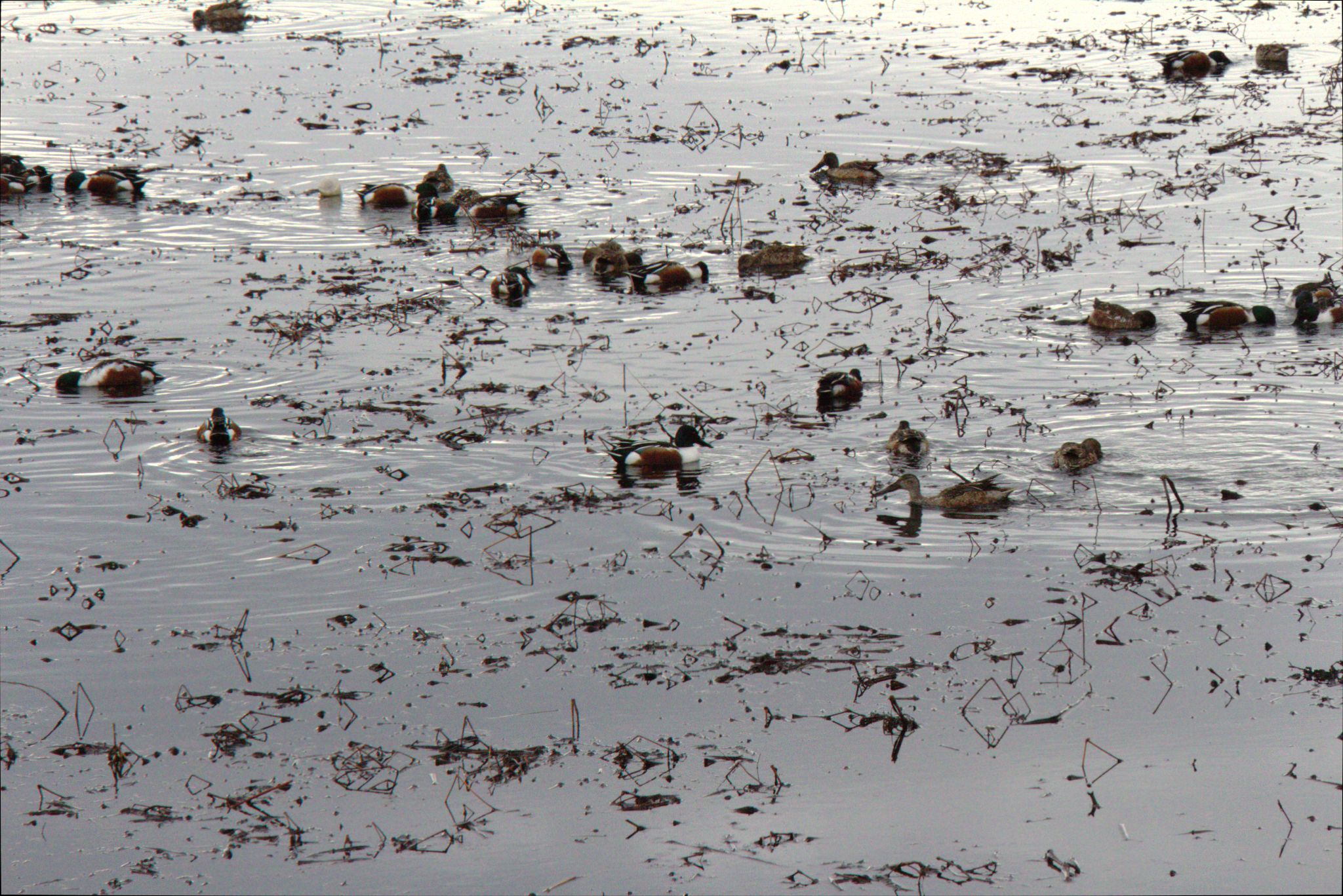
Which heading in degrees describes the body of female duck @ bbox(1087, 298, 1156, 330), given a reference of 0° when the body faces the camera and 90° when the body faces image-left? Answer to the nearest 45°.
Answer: approximately 270°

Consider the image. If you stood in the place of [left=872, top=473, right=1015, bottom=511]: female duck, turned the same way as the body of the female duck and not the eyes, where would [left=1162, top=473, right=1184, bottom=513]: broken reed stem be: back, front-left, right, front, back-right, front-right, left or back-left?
back

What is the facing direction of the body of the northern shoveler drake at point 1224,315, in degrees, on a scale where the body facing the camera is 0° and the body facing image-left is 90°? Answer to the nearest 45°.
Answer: approximately 270°

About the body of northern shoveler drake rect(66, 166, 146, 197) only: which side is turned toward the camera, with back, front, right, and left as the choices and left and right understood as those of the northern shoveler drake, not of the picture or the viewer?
left

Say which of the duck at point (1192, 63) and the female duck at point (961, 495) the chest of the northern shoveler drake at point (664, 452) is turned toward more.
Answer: the female duck

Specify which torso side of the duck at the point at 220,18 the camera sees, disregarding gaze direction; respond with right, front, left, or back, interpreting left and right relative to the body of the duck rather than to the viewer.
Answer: left

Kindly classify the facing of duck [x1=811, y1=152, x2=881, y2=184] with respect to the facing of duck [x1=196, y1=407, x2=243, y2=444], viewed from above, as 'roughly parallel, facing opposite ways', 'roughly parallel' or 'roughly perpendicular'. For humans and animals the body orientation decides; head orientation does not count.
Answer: roughly perpendicular

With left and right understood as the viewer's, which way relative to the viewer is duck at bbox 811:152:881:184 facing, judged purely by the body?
facing to the left of the viewer

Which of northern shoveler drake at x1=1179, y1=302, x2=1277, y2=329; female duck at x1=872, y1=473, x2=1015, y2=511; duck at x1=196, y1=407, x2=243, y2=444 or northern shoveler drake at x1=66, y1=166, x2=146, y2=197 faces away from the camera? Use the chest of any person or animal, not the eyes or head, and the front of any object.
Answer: the duck

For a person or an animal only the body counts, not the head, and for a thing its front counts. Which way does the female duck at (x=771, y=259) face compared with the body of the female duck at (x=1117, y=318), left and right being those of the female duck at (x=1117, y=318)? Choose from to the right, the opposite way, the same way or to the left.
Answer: the opposite way

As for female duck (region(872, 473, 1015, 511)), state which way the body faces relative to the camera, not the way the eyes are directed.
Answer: to the viewer's left

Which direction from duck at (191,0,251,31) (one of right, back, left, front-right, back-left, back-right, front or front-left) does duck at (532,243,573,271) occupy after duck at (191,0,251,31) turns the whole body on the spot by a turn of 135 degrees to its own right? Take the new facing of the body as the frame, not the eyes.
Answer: back-right

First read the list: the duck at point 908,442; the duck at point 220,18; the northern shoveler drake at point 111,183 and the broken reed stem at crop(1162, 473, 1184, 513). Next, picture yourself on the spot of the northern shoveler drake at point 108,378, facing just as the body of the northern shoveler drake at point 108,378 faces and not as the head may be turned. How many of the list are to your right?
2

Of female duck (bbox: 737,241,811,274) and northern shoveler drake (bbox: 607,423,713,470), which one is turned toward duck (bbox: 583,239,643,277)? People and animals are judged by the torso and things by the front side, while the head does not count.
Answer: the female duck

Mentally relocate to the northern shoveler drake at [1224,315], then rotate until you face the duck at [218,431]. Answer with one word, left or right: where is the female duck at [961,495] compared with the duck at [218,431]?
left
